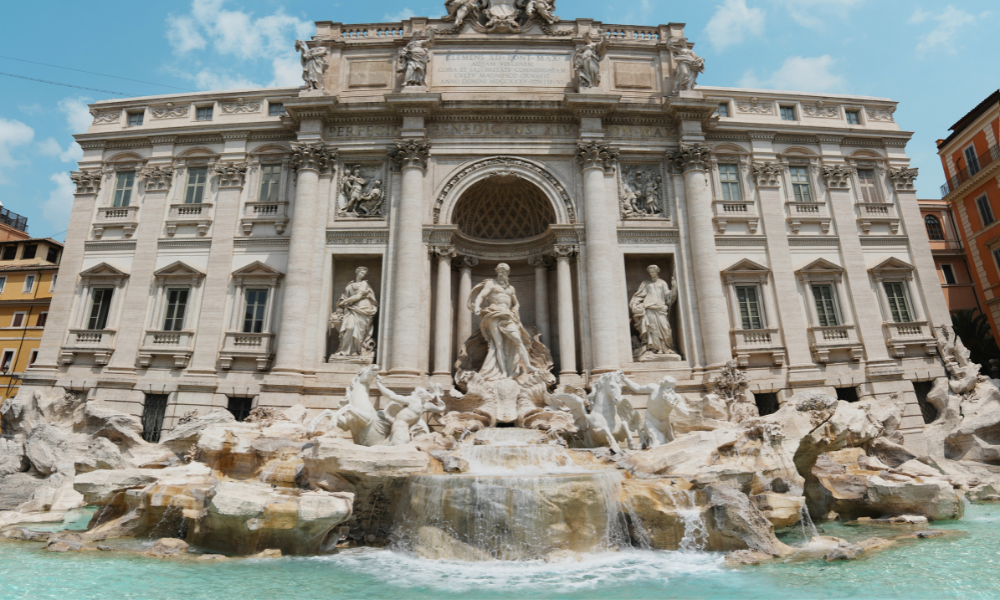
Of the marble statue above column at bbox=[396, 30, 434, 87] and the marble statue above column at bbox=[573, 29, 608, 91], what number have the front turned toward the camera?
2

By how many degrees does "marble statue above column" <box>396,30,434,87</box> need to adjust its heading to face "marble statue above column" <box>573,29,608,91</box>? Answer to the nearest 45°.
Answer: approximately 90° to its left

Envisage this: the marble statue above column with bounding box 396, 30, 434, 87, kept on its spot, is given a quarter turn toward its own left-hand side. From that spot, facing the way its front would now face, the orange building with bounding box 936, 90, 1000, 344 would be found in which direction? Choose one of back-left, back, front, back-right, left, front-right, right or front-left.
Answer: front

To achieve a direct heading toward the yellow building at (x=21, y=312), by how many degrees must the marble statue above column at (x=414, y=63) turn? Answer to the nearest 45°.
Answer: approximately 135° to its right

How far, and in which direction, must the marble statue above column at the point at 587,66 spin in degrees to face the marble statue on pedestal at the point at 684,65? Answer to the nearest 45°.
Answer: approximately 90° to its left

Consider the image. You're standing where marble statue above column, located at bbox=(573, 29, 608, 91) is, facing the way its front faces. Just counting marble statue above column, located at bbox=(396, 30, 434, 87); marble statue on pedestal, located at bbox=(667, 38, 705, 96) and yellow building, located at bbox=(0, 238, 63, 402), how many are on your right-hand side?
2

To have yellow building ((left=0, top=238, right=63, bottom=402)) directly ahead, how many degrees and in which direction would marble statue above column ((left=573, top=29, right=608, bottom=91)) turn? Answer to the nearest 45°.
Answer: approximately 90° to its right

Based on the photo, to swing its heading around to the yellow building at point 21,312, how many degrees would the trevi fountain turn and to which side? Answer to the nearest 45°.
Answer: approximately 90° to its right

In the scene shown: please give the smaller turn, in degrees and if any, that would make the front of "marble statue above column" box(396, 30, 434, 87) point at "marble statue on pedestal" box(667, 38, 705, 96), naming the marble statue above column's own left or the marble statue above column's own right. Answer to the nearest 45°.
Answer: approximately 90° to the marble statue above column's own left
